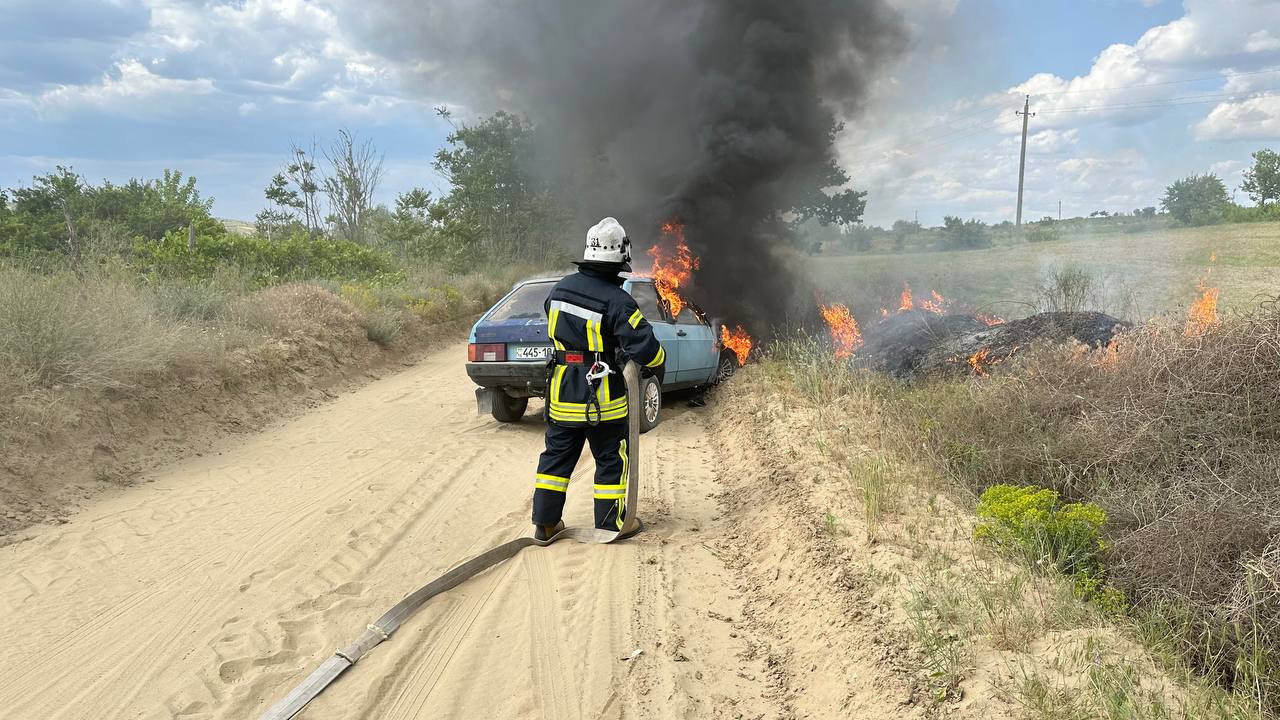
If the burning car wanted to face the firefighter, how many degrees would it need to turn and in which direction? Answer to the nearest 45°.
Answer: approximately 135° to its right

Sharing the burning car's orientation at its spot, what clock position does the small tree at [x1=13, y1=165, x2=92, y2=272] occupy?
The small tree is roughly at 9 o'clock from the burning car.

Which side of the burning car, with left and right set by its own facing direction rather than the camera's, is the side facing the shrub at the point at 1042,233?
front

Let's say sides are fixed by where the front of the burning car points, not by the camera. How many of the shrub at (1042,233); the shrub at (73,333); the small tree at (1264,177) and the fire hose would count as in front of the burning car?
2

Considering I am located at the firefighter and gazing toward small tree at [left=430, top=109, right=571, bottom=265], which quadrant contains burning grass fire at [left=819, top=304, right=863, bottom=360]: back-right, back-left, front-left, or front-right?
front-right

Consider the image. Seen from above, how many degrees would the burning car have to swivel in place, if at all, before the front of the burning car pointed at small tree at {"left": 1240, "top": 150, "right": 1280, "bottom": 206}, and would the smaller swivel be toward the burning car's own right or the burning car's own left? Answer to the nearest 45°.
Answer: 0° — it already faces it

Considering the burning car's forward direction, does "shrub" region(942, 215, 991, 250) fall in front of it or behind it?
in front

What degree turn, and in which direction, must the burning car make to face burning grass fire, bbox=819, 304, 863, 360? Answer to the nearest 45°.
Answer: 0° — it already faces it

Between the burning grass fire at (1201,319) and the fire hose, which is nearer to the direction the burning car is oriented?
the burning grass fire

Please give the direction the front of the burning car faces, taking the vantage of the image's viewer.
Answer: facing away from the viewer and to the right of the viewer

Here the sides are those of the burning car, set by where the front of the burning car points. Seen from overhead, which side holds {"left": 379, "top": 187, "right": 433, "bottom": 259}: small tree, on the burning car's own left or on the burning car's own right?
on the burning car's own left

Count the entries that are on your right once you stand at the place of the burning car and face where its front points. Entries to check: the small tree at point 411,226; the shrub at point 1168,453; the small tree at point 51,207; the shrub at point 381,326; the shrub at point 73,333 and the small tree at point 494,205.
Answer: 1

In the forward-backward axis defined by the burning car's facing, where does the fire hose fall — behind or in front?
behind

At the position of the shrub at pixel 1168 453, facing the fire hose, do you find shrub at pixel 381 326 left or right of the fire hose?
right
